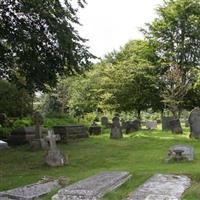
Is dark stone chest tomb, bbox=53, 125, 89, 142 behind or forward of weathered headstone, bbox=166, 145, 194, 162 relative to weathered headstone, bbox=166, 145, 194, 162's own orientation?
behind

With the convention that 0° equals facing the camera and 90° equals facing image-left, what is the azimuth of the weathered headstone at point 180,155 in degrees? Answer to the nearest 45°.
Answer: approximately 0°

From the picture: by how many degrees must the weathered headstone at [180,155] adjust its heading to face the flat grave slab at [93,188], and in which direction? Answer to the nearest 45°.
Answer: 0° — it already faces it

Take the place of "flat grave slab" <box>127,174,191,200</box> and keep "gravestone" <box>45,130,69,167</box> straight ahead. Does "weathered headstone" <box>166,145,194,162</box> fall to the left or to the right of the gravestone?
right

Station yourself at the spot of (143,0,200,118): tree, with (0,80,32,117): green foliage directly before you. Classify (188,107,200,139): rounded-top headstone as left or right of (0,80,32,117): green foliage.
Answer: left

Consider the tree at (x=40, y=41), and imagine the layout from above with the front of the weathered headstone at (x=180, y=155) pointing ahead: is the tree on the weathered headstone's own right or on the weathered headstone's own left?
on the weathered headstone's own right

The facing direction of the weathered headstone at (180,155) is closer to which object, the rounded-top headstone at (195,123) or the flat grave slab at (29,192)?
the flat grave slab

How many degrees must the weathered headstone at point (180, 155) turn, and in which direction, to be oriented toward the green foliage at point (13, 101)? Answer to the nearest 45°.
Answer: approximately 135° to its right

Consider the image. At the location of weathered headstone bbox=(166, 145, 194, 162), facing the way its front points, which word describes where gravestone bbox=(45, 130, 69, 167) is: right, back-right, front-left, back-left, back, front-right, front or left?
right

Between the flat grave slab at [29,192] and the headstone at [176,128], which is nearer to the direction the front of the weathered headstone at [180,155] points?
the flat grave slab

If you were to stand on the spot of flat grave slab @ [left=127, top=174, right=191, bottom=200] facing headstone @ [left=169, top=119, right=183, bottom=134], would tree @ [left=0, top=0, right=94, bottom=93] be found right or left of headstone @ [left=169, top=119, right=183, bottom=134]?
left

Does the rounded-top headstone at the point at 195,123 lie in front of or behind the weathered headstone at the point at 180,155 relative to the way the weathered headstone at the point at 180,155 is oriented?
behind

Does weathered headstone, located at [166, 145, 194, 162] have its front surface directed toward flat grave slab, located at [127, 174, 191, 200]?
yes

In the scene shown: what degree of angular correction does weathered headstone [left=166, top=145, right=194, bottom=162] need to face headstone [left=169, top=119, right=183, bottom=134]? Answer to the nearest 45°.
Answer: approximately 180°

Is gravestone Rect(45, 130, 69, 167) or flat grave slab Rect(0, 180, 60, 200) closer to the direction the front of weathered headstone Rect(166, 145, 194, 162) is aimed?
the flat grave slab

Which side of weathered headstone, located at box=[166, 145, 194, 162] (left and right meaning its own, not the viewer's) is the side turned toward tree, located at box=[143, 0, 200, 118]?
back
